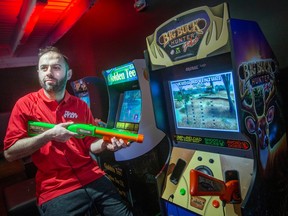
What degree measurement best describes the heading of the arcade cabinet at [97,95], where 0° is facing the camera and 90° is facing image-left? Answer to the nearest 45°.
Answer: approximately 45°

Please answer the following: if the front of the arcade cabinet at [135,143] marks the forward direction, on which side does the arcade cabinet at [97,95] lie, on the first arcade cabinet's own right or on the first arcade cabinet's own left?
on the first arcade cabinet's own right

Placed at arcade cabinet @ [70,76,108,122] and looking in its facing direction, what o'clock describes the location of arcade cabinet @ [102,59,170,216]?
arcade cabinet @ [102,59,170,216] is roughly at 10 o'clock from arcade cabinet @ [70,76,108,122].

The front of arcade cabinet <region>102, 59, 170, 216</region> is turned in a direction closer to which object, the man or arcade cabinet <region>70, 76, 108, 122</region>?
the man

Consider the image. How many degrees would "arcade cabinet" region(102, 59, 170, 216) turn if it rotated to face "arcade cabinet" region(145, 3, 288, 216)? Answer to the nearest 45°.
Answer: approximately 90° to its left

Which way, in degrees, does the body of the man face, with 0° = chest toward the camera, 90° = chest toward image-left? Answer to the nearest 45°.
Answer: approximately 0°

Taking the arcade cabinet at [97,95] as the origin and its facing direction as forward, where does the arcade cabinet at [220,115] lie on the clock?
the arcade cabinet at [220,115] is roughly at 10 o'clock from the arcade cabinet at [97,95].

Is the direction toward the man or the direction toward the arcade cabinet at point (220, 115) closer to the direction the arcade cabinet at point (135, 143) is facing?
the man

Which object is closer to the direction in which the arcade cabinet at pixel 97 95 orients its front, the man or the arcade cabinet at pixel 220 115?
the man
